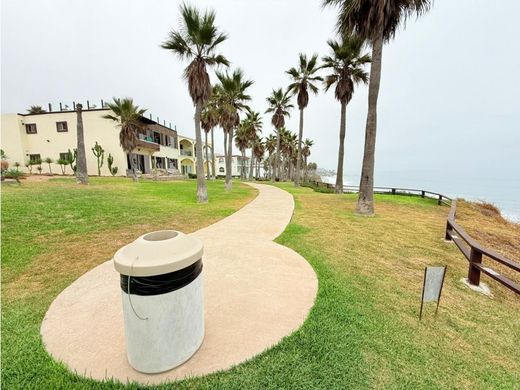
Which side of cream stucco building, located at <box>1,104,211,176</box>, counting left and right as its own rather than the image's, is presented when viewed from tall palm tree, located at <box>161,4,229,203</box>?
front

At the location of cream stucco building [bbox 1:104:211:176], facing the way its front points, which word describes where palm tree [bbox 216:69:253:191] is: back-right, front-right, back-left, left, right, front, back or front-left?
front

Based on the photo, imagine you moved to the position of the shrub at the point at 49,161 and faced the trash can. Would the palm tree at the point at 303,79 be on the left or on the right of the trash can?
left

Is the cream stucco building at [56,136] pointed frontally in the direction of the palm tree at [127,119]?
yes

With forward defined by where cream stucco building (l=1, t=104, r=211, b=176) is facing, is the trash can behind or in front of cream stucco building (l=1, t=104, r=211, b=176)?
in front

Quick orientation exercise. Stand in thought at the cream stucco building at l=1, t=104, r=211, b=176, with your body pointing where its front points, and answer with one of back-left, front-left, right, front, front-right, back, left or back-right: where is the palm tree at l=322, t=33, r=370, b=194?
front

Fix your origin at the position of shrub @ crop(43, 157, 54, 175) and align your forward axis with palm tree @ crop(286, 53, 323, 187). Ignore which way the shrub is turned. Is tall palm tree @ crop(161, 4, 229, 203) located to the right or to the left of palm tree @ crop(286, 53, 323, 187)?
right

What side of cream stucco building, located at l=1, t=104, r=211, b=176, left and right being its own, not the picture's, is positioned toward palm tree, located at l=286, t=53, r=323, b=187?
front

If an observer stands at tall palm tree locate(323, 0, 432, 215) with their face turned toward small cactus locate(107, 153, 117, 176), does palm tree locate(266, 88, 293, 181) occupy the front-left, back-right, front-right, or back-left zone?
front-right
